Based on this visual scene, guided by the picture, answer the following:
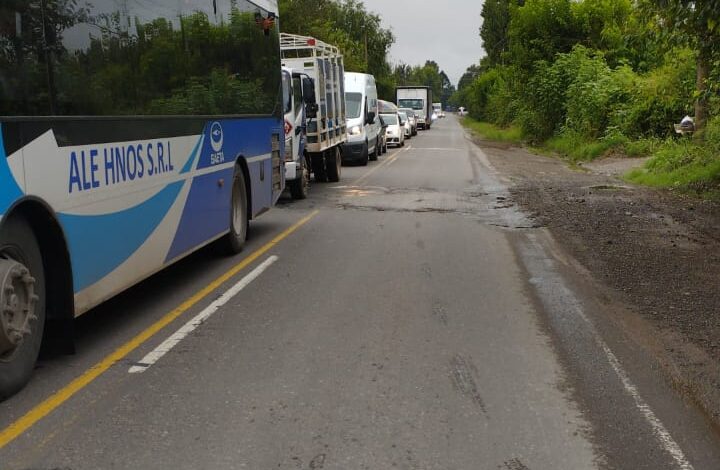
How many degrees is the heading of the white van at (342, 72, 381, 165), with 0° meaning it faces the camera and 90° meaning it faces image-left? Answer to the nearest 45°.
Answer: approximately 0°

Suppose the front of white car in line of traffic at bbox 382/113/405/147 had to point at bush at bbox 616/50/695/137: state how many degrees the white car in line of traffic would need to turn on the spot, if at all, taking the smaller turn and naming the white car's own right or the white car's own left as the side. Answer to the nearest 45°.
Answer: approximately 45° to the white car's own left

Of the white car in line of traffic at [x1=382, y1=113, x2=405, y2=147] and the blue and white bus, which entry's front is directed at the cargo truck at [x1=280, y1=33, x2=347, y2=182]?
the white car in line of traffic

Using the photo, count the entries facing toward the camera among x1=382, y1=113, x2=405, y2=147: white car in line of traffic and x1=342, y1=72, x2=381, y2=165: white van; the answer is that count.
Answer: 2

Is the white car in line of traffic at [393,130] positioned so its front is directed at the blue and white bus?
yes

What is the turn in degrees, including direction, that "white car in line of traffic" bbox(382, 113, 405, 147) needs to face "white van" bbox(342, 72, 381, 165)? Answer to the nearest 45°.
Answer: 0° — it already faces it
